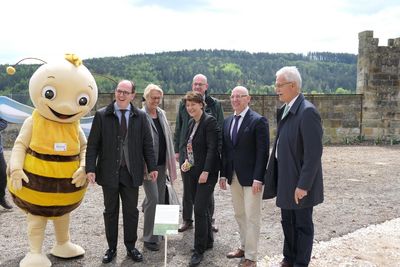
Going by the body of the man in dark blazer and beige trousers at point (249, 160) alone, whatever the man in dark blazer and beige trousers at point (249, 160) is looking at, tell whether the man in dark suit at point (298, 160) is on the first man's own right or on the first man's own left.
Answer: on the first man's own left

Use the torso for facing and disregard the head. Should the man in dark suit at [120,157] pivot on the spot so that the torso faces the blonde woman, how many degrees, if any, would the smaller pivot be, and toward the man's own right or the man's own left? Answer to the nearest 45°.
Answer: approximately 135° to the man's own left

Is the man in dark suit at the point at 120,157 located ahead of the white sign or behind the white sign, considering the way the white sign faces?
behind

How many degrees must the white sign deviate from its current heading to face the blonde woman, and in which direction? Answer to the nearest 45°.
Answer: approximately 180°

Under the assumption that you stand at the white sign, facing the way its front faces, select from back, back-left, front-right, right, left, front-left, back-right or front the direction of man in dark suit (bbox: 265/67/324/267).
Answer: left

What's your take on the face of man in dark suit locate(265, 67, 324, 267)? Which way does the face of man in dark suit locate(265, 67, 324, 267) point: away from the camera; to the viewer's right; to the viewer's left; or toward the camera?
to the viewer's left

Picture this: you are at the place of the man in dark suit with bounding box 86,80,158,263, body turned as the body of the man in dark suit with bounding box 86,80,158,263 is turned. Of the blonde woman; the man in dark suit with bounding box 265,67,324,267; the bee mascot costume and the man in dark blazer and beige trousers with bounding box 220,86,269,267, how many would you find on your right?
1

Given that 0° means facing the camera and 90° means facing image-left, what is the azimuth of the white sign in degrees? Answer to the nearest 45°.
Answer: approximately 0°

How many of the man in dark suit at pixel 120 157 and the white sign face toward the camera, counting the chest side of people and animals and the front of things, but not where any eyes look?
2

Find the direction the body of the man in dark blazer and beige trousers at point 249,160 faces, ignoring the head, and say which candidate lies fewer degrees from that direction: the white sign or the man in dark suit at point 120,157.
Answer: the white sign

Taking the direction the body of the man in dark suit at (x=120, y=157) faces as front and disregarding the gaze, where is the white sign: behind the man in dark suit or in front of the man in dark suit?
in front

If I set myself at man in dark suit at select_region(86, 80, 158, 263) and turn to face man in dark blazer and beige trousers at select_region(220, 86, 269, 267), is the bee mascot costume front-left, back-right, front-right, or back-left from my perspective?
back-right

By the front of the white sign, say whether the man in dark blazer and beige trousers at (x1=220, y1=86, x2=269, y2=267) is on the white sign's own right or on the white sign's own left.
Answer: on the white sign's own left
